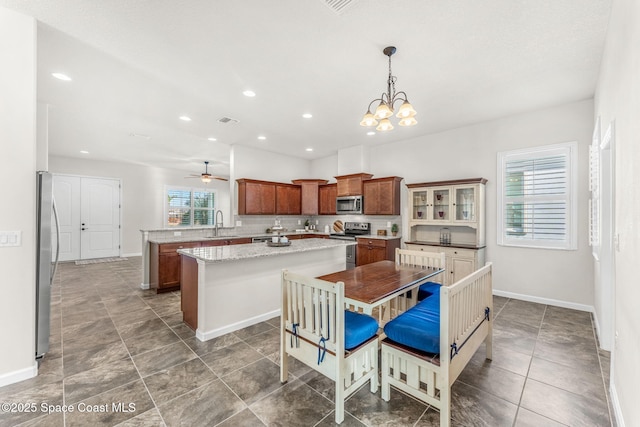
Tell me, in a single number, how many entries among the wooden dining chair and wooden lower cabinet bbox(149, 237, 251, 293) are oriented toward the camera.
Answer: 1

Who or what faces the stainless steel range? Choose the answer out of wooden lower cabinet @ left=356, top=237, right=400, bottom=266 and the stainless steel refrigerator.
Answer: the stainless steel refrigerator

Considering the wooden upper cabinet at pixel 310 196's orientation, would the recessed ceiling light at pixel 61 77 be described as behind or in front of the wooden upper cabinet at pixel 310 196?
in front

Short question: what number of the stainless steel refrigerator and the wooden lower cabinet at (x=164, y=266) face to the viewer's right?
1

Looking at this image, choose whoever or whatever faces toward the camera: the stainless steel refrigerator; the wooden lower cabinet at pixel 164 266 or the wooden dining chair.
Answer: the wooden lower cabinet

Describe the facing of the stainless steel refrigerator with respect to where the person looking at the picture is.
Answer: facing to the right of the viewer

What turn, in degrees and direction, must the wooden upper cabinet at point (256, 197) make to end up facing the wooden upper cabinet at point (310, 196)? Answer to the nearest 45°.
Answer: approximately 45° to its left

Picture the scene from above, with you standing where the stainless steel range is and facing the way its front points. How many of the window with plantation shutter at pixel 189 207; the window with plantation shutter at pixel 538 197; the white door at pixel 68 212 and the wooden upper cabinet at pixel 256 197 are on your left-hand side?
1

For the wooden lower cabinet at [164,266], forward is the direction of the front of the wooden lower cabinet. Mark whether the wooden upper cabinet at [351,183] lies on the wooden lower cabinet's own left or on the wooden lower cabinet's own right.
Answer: on the wooden lower cabinet's own left

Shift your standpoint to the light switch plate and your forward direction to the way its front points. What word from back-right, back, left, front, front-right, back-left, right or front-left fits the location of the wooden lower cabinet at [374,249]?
left
